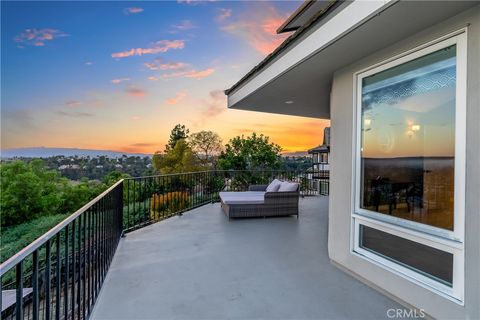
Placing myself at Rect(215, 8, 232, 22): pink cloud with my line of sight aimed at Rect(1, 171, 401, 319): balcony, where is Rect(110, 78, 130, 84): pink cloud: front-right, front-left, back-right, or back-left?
back-right

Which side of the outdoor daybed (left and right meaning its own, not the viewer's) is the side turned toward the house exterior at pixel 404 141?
left
